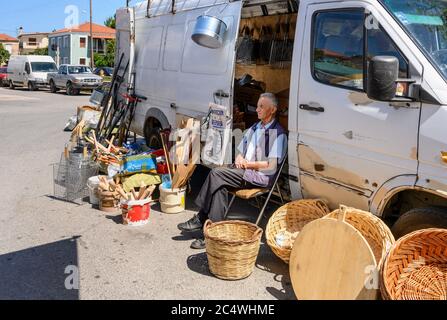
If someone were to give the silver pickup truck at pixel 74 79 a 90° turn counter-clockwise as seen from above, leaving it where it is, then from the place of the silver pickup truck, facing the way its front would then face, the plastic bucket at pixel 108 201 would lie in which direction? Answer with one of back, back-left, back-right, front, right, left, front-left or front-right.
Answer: back-right

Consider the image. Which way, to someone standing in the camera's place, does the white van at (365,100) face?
facing the viewer and to the right of the viewer

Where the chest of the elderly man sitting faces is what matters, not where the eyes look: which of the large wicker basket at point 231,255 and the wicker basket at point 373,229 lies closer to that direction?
the large wicker basket

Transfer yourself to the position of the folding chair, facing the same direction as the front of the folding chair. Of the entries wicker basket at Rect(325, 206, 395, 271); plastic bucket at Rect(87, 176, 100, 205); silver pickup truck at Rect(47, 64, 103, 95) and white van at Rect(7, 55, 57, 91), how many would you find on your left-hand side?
1

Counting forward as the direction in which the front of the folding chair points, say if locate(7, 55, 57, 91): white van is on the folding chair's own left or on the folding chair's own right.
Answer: on the folding chair's own right

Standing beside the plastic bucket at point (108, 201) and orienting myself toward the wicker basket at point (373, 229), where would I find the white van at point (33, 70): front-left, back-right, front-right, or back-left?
back-left

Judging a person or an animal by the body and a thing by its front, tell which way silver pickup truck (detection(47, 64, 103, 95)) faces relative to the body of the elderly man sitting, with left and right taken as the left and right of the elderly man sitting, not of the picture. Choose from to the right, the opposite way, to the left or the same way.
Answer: to the left

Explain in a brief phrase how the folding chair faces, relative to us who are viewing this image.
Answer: facing the viewer and to the left of the viewer

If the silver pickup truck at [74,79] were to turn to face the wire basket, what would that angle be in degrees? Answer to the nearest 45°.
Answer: approximately 45° to its right

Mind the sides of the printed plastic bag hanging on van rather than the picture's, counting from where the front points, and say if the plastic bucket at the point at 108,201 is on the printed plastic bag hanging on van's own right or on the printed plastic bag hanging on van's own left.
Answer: on the printed plastic bag hanging on van's own right

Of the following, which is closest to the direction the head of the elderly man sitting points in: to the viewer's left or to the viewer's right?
to the viewer's left

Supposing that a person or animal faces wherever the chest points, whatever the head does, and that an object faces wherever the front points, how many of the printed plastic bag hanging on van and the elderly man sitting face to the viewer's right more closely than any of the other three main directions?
0
